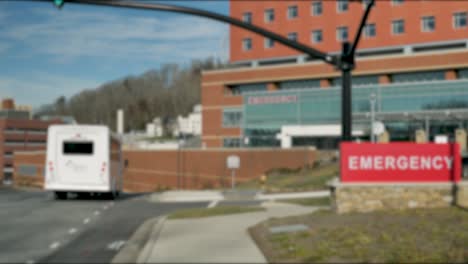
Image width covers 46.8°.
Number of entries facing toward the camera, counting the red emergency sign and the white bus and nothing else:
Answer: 1

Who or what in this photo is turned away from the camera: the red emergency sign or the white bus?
the white bus

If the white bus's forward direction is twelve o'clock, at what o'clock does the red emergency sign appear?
The red emergency sign is roughly at 5 o'clock from the white bus.

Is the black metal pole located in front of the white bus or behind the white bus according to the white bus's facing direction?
behind

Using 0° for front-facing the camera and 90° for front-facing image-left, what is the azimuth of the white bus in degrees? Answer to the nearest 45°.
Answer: approximately 180°

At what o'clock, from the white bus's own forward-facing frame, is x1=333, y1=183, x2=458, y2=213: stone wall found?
The stone wall is roughly at 5 o'clock from the white bus.
